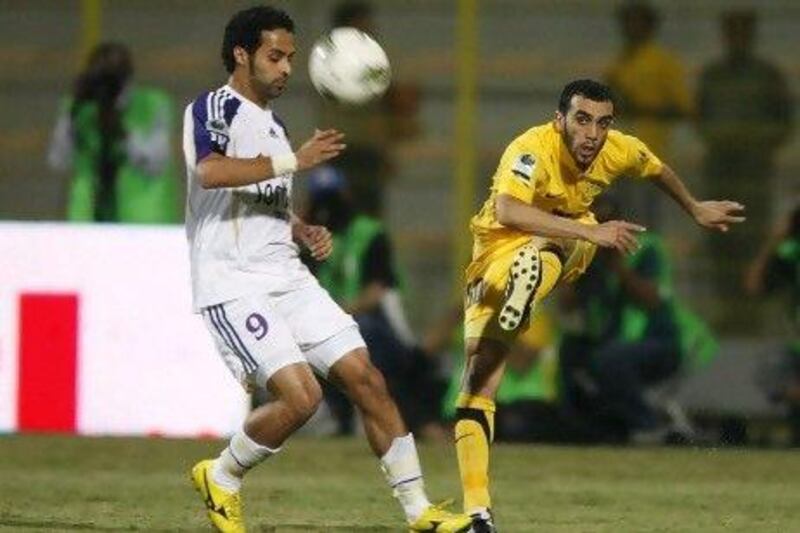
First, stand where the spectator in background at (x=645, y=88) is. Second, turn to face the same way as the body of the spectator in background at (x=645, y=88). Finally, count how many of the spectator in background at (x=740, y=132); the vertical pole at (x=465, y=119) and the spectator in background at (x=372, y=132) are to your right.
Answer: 2

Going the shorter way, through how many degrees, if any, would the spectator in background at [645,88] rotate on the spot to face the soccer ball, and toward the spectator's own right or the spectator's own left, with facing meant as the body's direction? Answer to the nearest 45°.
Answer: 0° — they already face it

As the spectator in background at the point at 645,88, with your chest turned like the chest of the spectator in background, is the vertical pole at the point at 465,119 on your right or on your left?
on your right

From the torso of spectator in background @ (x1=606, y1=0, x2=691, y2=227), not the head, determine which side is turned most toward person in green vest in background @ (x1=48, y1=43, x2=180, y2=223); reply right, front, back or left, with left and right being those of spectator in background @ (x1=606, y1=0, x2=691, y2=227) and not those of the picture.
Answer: right

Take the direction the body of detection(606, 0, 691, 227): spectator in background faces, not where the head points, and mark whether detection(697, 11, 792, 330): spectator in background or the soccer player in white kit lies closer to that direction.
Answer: the soccer player in white kit

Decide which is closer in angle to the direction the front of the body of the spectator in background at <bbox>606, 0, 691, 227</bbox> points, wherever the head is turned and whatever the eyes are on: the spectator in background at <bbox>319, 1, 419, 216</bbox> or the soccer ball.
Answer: the soccer ball

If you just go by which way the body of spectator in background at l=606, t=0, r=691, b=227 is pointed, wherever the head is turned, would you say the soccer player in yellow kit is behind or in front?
in front

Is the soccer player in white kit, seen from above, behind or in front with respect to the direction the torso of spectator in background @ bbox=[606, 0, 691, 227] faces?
in front

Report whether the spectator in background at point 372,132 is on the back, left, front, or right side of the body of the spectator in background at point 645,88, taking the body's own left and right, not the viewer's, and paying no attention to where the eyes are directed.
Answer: right

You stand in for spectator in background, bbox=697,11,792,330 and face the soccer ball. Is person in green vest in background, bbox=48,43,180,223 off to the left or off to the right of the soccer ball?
right

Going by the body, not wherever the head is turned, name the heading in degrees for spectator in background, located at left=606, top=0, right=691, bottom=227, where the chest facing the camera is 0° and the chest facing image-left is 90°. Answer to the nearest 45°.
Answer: approximately 0°
